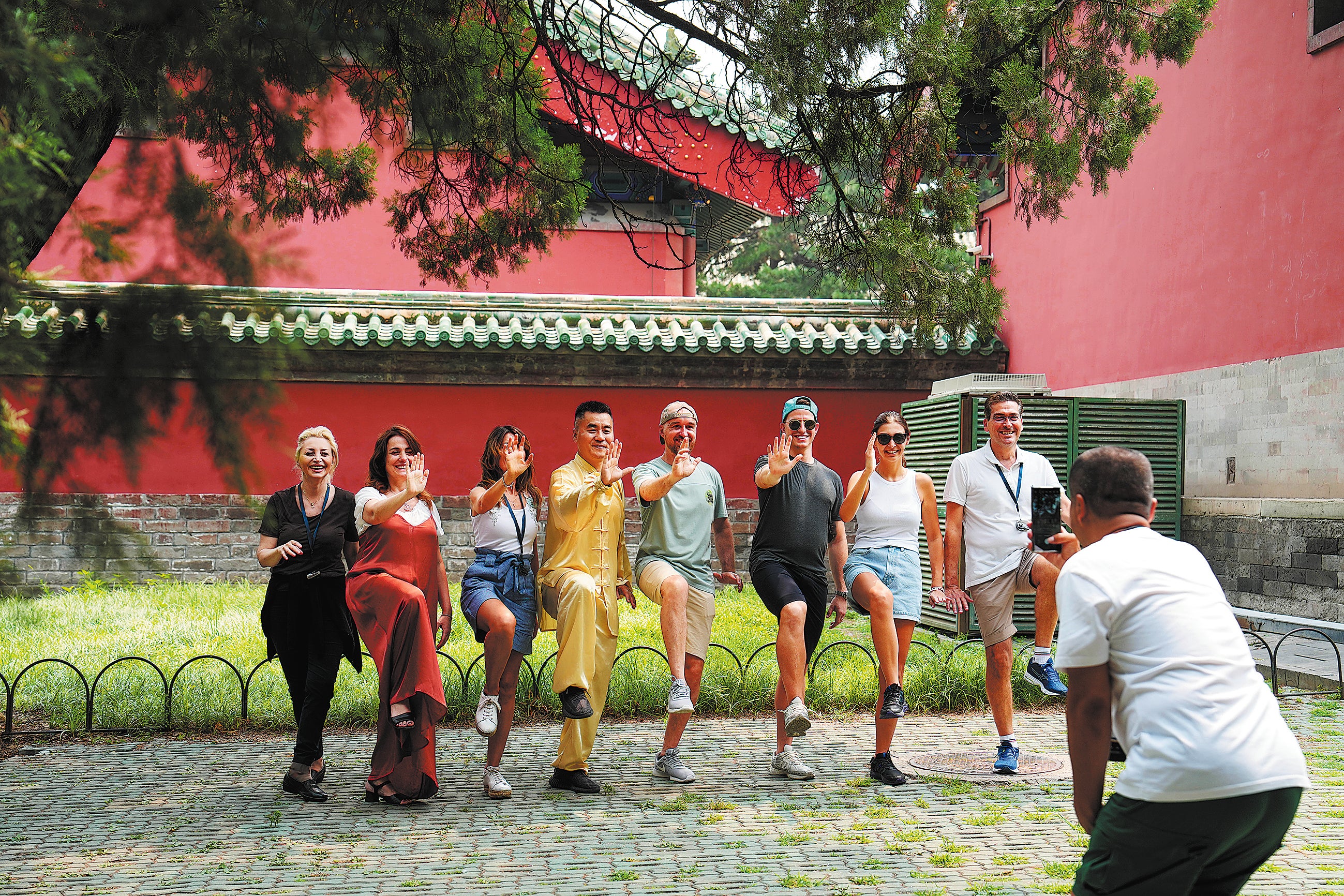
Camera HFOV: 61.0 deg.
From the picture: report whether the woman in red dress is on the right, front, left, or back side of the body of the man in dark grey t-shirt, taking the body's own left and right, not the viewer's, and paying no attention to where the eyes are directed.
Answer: right

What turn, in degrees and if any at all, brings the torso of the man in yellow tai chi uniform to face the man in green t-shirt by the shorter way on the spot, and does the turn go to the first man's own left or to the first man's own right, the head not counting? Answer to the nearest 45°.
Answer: approximately 45° to the first man's own left

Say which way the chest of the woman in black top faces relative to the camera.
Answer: toward the camera

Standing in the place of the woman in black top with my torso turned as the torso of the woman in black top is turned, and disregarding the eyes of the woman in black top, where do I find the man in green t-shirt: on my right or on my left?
on my left

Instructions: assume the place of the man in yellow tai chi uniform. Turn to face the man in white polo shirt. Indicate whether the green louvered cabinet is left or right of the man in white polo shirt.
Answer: left

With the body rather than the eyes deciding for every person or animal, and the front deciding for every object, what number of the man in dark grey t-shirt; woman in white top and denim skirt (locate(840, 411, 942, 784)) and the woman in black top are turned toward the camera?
3

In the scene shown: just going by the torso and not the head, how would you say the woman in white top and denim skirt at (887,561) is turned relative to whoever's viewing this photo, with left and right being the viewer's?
facing the viewer

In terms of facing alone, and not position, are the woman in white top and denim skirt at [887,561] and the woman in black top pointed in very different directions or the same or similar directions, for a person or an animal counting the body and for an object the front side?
same or similar directions

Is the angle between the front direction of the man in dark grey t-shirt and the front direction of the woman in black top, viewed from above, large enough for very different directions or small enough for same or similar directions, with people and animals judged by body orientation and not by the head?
same or similar directions

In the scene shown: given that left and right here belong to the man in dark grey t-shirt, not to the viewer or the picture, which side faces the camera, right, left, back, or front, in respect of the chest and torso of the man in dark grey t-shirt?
front

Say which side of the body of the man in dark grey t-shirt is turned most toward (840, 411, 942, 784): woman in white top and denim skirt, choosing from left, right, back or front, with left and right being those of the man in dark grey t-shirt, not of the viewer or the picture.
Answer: left
